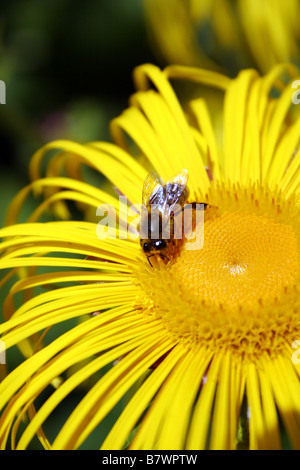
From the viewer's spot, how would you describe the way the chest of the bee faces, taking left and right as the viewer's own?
facing the viewer
